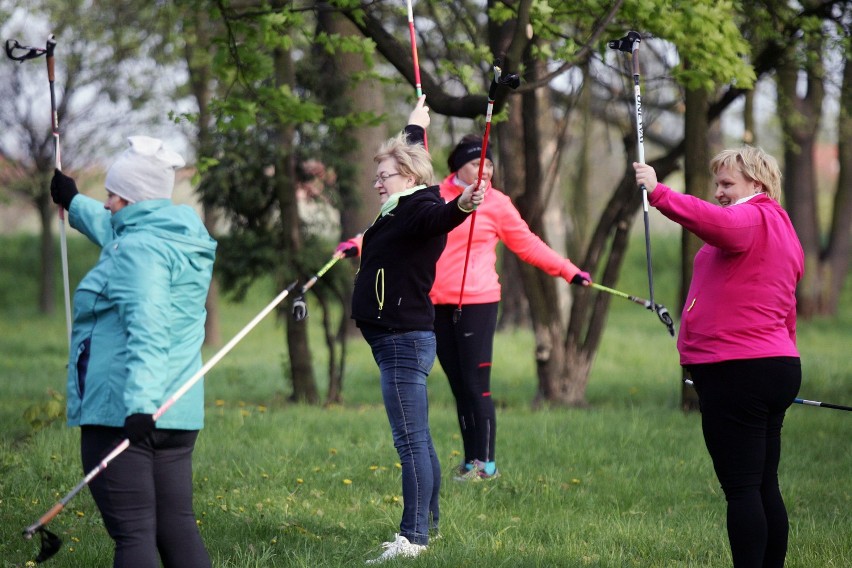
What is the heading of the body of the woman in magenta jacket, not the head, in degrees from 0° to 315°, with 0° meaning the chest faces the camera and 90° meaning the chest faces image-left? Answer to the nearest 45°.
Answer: approximately 90°

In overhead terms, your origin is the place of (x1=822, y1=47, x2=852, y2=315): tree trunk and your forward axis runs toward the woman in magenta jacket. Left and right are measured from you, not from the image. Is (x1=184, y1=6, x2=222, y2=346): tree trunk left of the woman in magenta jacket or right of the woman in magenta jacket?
right

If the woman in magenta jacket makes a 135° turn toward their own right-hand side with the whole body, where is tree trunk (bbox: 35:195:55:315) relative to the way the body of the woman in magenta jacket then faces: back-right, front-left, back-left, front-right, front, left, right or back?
left

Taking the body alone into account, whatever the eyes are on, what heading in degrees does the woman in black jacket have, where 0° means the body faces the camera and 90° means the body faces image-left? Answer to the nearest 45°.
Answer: approximately 90°

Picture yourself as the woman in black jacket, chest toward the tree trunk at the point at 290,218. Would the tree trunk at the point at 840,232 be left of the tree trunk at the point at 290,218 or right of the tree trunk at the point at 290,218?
right

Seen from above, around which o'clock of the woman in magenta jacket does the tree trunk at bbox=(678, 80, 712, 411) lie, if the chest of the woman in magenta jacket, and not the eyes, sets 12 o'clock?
The tree trunk is roughly at 3 o'clock from the woman in magenta jacket.

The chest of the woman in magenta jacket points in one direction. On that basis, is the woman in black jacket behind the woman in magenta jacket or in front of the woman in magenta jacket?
in front

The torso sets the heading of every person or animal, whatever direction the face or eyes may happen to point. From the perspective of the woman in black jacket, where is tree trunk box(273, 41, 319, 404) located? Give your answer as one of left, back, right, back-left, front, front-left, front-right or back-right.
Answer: right

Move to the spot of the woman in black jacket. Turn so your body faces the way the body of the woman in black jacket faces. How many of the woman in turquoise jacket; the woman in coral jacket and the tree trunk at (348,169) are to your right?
2

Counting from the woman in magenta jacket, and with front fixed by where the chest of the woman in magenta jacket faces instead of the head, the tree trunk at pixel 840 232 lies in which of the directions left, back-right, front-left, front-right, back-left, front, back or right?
right
